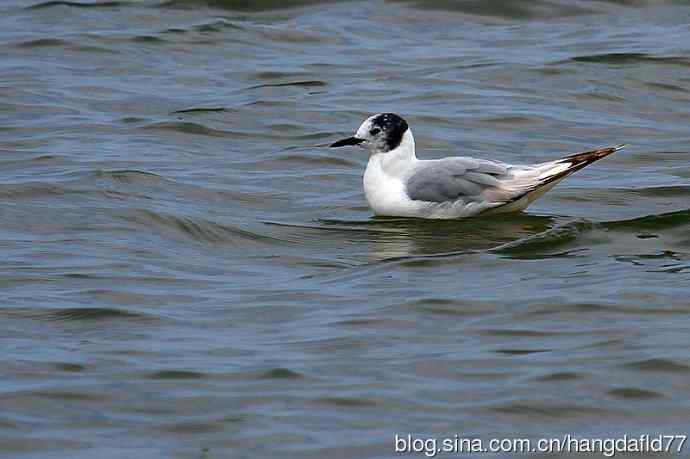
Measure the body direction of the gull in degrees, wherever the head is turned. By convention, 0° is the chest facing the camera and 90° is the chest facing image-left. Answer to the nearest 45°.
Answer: approximately 90°
